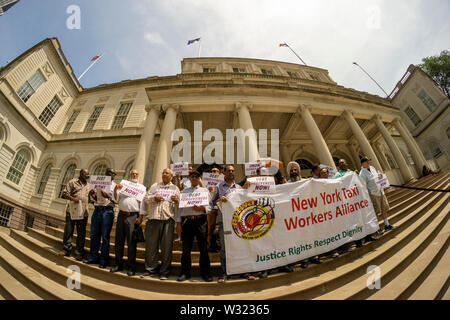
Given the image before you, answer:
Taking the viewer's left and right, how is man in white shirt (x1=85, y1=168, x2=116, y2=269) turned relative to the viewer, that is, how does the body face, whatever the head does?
facing the viewer and to the left of the viewer

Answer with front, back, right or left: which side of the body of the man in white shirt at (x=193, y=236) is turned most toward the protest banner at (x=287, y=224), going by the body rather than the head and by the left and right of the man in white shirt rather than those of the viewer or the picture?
left

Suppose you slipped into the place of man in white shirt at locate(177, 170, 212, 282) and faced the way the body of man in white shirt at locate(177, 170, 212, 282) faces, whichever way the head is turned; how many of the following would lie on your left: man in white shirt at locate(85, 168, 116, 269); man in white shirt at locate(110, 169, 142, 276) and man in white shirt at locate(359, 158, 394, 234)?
1

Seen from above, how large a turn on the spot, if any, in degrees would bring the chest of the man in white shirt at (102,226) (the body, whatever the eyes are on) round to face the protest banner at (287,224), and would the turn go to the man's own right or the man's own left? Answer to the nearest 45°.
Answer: approximately 90° to the man's own left

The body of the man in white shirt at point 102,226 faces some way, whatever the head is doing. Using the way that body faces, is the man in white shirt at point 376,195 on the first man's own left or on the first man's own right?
on the first man's own left

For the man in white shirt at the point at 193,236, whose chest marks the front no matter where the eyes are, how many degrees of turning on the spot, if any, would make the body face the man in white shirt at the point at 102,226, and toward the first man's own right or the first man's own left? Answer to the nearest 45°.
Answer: approximately 135° to the first man's own right

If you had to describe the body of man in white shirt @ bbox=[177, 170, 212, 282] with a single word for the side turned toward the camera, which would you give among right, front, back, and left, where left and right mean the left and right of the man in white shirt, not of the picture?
front

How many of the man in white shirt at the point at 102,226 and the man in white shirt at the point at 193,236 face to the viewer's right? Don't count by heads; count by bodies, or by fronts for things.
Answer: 0

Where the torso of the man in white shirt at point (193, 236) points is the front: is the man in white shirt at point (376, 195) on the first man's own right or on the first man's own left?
on the first man's own left
